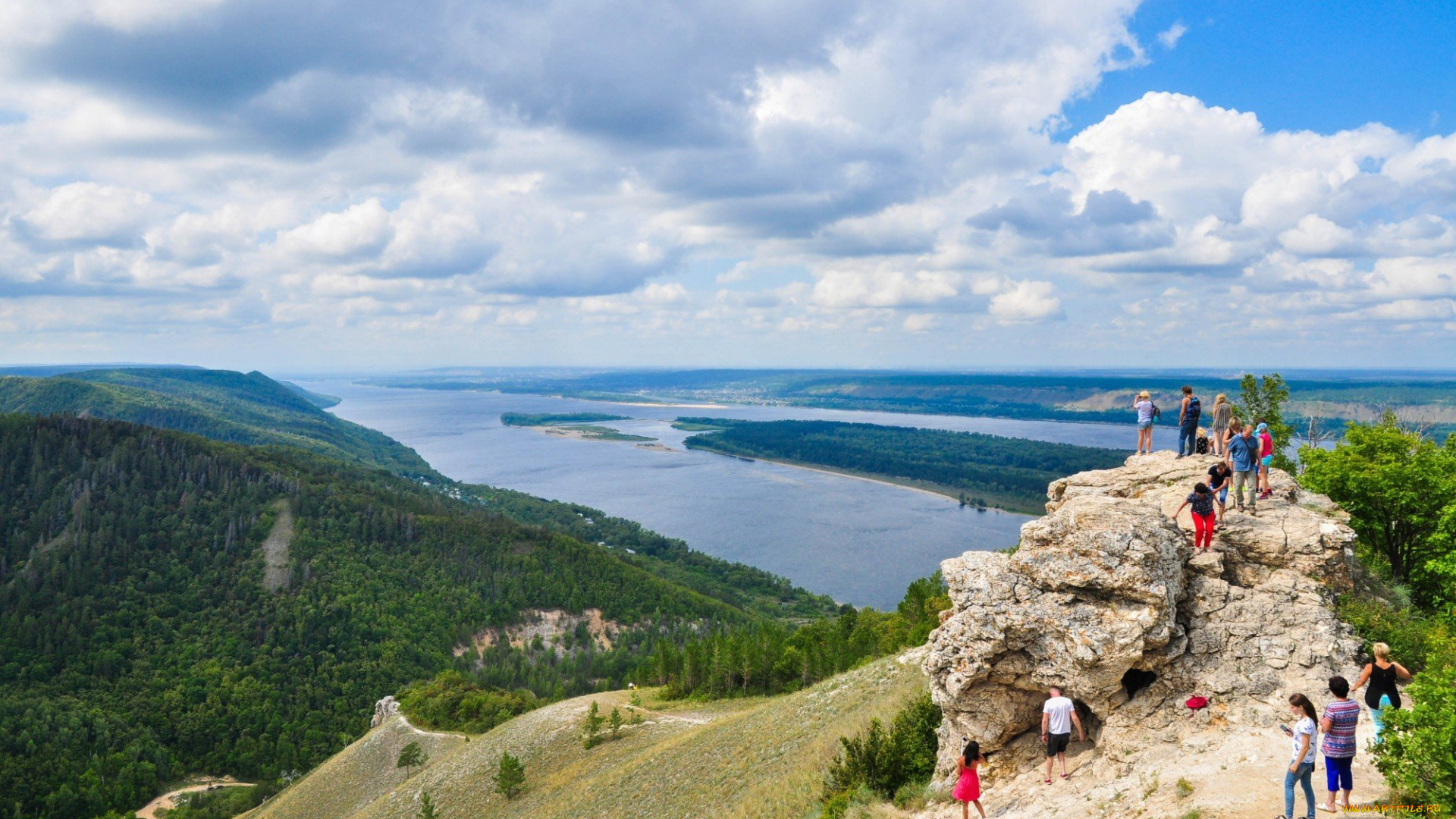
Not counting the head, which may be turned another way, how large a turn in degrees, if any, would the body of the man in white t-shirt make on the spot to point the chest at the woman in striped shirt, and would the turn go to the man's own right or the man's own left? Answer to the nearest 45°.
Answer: approximately 135° to the man's own right

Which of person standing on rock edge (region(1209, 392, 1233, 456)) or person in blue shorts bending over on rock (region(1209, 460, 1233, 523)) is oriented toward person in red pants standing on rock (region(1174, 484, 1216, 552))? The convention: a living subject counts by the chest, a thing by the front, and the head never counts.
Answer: person in blue shorts bending over on rock (region(1209, 460, 1233, 523))

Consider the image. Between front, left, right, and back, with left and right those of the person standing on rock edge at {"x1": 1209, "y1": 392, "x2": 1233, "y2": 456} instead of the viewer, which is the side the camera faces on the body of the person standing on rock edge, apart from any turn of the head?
back

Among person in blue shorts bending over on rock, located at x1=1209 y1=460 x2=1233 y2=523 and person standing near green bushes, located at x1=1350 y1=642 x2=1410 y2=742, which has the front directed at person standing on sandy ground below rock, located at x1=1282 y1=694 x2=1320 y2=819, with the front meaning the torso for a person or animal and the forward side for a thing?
person in blue shorts bending over on rock, located at x1=1209 y1=460 x2=1233 y2=523

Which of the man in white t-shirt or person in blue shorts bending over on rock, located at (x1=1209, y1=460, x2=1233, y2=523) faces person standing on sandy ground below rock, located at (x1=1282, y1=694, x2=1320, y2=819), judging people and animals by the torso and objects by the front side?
person in blue shorts bending over on rock, located at (x1=1209, y1=460, x2=1233, y2=523)
